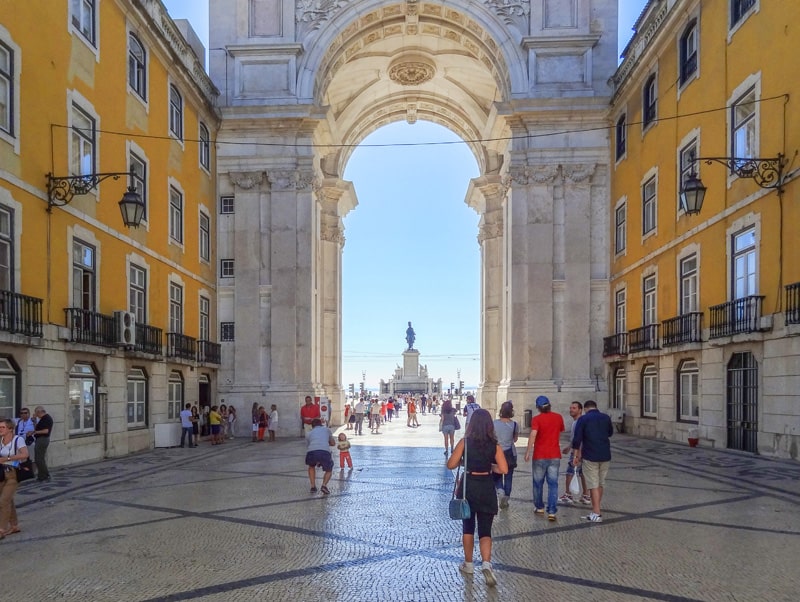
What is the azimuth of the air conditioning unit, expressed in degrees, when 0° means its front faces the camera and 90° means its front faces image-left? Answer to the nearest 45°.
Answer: approximately 315°

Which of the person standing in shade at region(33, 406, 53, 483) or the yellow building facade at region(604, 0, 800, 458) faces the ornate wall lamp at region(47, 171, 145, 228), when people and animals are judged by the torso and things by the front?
the yellow building facade

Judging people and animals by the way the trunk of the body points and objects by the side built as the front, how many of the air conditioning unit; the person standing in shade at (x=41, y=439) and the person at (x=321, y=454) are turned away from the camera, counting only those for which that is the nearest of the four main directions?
1

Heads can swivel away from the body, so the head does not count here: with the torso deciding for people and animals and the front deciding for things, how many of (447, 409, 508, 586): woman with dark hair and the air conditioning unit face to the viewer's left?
0

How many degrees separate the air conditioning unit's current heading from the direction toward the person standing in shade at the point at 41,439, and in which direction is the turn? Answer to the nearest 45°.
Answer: approximately 45° to its right

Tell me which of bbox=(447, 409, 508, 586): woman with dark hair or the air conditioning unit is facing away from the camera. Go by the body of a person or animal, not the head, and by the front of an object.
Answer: the woman with dark hair

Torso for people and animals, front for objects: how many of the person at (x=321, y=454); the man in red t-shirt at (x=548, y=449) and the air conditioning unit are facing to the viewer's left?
0

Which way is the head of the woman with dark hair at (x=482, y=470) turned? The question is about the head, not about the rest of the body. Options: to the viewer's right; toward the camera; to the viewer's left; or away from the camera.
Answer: away from the camera

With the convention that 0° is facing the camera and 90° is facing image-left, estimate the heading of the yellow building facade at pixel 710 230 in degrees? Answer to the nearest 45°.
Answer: approximately 45°

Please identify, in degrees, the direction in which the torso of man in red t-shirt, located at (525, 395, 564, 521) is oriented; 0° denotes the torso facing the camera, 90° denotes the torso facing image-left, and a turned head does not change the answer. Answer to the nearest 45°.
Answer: approximately 180°

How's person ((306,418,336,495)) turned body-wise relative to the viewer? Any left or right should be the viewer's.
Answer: facing away from the viewer

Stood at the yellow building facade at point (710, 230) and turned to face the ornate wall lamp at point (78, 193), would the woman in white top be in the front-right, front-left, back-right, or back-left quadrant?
front-left
